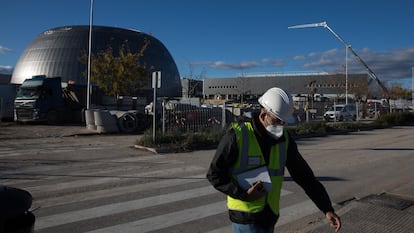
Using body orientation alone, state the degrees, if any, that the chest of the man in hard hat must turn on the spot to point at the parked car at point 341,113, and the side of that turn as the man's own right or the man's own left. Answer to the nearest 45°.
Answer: approximately 135° to the man's own left

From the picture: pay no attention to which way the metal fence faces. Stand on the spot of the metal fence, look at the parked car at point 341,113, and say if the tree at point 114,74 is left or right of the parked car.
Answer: left

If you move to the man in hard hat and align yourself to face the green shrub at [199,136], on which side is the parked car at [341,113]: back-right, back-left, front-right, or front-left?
front-right

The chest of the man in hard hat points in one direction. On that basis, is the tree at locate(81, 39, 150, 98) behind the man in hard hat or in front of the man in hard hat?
behind

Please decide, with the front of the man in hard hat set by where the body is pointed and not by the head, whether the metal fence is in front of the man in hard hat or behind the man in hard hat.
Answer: behind

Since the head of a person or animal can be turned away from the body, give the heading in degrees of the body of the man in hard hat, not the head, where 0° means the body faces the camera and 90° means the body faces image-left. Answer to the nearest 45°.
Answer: approximately 315°
